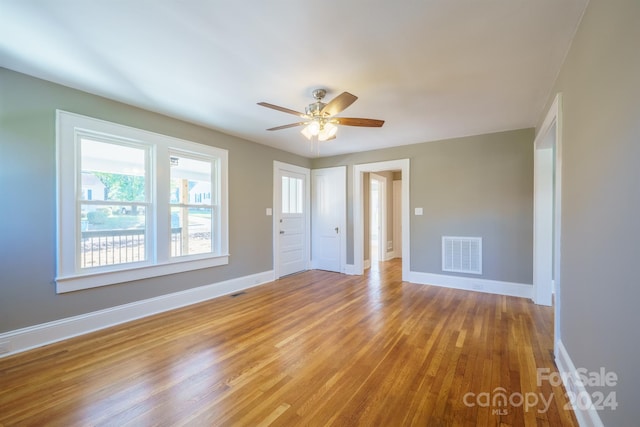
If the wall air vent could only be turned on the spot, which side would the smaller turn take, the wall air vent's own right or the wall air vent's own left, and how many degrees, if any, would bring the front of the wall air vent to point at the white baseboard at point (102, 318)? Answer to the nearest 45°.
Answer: approximately 45° to the wall air vent's own right

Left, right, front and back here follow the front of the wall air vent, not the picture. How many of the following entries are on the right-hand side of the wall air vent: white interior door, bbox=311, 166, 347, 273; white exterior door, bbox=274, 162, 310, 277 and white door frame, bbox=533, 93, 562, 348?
2

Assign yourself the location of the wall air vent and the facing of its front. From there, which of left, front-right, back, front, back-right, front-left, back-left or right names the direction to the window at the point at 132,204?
front-right

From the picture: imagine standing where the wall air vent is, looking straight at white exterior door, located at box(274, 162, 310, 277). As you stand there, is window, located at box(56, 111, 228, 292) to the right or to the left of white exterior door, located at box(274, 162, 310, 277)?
left

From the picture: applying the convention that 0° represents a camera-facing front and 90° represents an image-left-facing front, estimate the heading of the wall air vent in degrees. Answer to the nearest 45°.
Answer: approximately 0°

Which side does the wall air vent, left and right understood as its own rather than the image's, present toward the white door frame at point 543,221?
left

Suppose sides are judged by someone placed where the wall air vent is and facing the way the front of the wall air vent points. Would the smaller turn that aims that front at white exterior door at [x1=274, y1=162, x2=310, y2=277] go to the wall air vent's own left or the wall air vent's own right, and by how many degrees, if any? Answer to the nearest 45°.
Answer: approximately 90° to the wall air vent's own right

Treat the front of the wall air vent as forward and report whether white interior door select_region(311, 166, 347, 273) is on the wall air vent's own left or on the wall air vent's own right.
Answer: on the wall air vent's own right

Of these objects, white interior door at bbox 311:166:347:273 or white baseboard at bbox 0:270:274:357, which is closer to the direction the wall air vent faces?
the white baseboard

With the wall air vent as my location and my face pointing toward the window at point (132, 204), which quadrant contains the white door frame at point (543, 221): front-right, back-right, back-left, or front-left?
back-left

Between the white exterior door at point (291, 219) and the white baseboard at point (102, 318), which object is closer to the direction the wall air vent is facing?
the white baseboard
